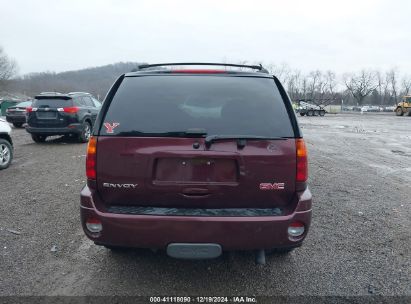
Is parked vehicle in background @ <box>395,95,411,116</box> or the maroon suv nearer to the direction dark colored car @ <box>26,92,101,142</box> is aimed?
the parked vehicle in background

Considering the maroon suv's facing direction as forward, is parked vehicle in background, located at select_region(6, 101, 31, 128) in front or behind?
in front

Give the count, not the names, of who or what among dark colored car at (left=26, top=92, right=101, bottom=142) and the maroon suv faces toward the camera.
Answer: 0

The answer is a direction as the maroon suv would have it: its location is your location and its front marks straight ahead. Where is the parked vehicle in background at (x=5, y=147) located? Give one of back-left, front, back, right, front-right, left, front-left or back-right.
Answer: front-left

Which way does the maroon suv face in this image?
away from the camera

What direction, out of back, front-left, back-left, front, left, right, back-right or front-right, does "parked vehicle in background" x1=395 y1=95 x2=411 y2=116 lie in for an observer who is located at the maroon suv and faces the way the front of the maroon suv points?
front-right

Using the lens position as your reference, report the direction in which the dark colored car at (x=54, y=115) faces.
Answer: facing away from the viewer and to the right of the viewer

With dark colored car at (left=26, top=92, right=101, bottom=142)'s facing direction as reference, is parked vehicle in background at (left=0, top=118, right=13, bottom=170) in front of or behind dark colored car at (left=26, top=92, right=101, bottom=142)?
behind

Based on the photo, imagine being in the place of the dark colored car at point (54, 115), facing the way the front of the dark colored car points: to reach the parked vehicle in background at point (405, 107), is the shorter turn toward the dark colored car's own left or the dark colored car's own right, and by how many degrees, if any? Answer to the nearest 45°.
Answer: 0° — it already faces it

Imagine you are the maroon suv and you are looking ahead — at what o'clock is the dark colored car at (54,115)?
The dark colored car is roughly at 11 o'clock from the maroon suv.

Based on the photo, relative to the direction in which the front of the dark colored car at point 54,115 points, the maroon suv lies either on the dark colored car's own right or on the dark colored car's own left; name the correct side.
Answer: on the dark colored car's own right

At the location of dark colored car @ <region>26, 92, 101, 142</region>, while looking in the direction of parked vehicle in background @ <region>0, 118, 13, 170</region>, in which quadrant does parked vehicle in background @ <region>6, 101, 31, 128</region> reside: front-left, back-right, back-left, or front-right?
back-right
